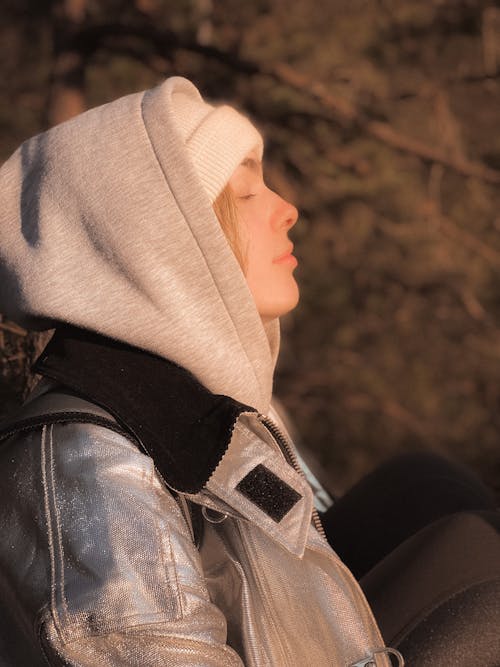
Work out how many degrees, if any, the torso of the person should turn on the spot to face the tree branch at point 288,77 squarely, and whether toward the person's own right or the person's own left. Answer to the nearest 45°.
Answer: approximately 90° to the person's own left

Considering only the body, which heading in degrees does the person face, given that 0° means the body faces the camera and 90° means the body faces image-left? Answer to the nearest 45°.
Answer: approximately 270°

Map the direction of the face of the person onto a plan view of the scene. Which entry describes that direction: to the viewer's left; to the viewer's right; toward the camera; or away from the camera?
to the viewer's right
